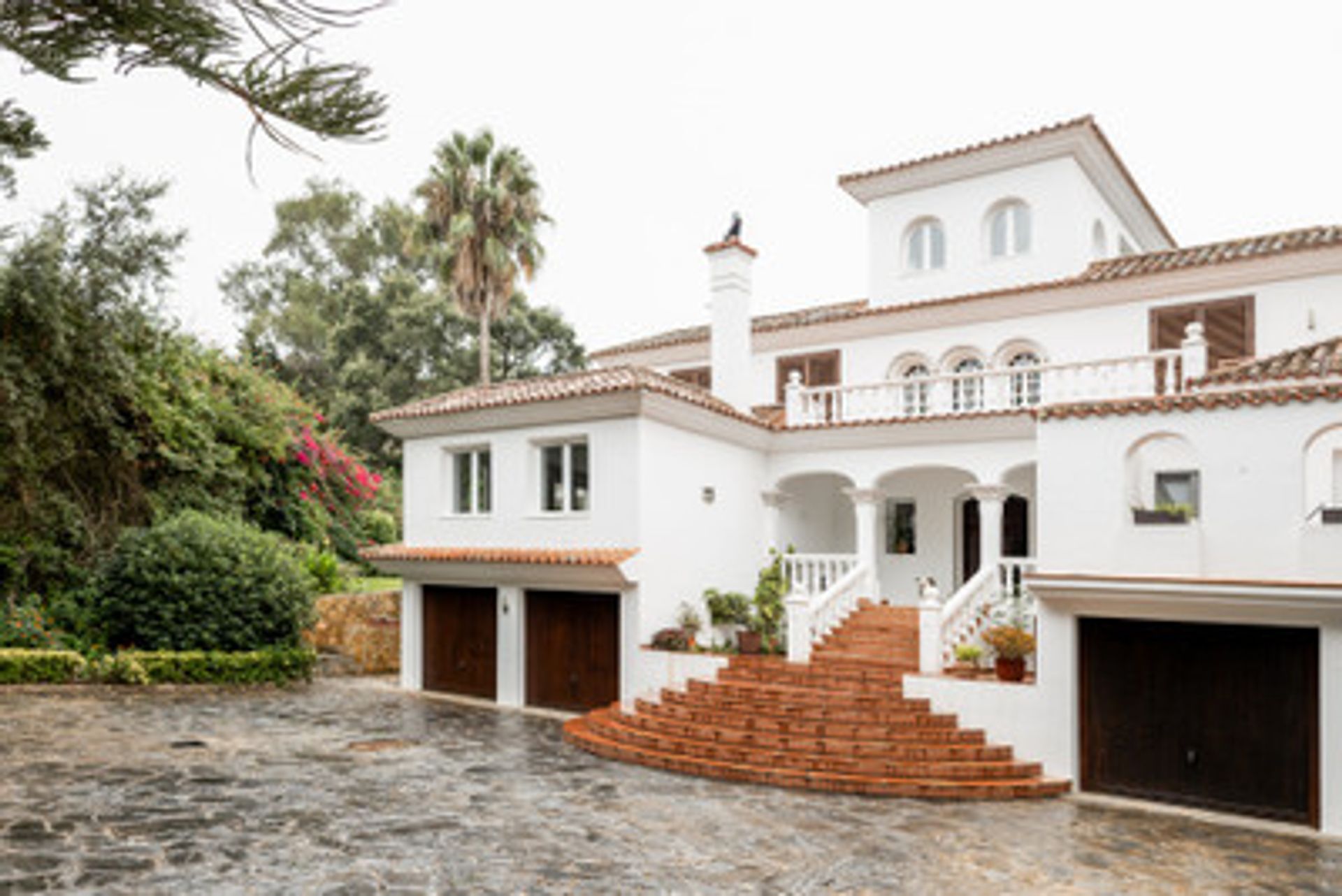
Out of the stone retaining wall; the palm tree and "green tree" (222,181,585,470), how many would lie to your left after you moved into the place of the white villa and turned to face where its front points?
0

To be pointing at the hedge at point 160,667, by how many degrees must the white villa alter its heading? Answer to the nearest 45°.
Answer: approximately 45° to its right

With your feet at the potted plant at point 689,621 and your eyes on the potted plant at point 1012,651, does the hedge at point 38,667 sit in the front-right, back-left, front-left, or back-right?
back-right

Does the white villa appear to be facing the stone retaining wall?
no

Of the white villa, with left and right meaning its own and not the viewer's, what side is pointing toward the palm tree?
right

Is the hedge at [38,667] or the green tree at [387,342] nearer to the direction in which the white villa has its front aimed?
the hedge

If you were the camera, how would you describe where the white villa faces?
facing the viewer and to the left of the viewer

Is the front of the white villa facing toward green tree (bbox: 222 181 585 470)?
no
